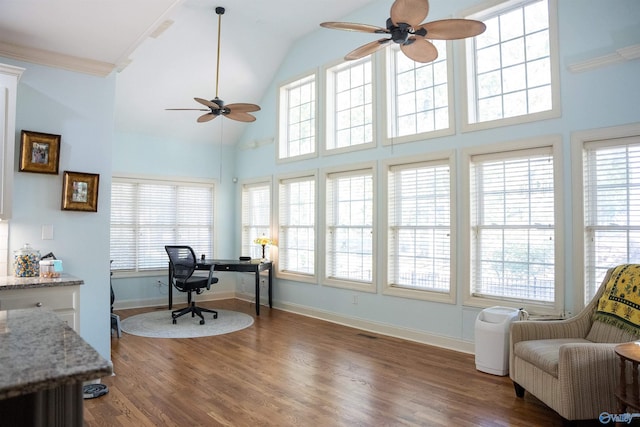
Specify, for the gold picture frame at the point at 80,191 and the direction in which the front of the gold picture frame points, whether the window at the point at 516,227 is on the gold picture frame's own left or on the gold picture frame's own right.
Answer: on the gold picture frame's own left

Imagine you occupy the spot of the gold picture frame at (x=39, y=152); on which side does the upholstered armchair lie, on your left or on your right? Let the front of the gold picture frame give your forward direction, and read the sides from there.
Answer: on your left

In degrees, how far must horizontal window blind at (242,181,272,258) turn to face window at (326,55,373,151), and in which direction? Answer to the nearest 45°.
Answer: approximately 90° to its left

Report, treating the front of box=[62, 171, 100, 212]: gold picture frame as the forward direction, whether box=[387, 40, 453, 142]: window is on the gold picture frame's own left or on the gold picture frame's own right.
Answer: on the gold picture frame's own left

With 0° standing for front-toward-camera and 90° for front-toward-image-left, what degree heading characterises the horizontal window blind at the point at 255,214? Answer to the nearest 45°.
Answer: approximately 45°

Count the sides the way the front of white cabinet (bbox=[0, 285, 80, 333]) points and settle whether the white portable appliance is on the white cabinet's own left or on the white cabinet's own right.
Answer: on the white cabinet's own left

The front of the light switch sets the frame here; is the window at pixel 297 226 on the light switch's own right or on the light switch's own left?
on the light switch's own left
